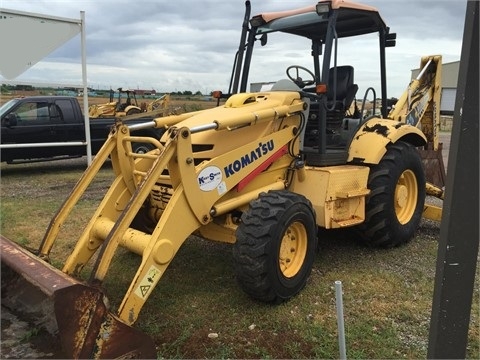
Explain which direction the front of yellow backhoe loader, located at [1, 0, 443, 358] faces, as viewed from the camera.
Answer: facing the viewer and to the left of the viewer

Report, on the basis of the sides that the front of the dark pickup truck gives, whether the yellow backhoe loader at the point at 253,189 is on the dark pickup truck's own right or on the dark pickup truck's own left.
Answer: on the dark pickup truck's own left

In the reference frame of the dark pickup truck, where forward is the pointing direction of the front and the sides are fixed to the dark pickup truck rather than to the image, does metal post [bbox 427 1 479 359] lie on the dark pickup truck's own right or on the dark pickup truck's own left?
on the dark pickup truck's own left

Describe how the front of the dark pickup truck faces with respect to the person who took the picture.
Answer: facing to the left of the viewer

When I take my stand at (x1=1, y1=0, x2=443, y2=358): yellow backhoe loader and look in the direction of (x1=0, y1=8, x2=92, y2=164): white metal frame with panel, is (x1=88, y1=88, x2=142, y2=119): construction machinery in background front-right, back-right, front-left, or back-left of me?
front-right

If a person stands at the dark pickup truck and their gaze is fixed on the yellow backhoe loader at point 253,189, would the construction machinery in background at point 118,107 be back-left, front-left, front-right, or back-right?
back-left
